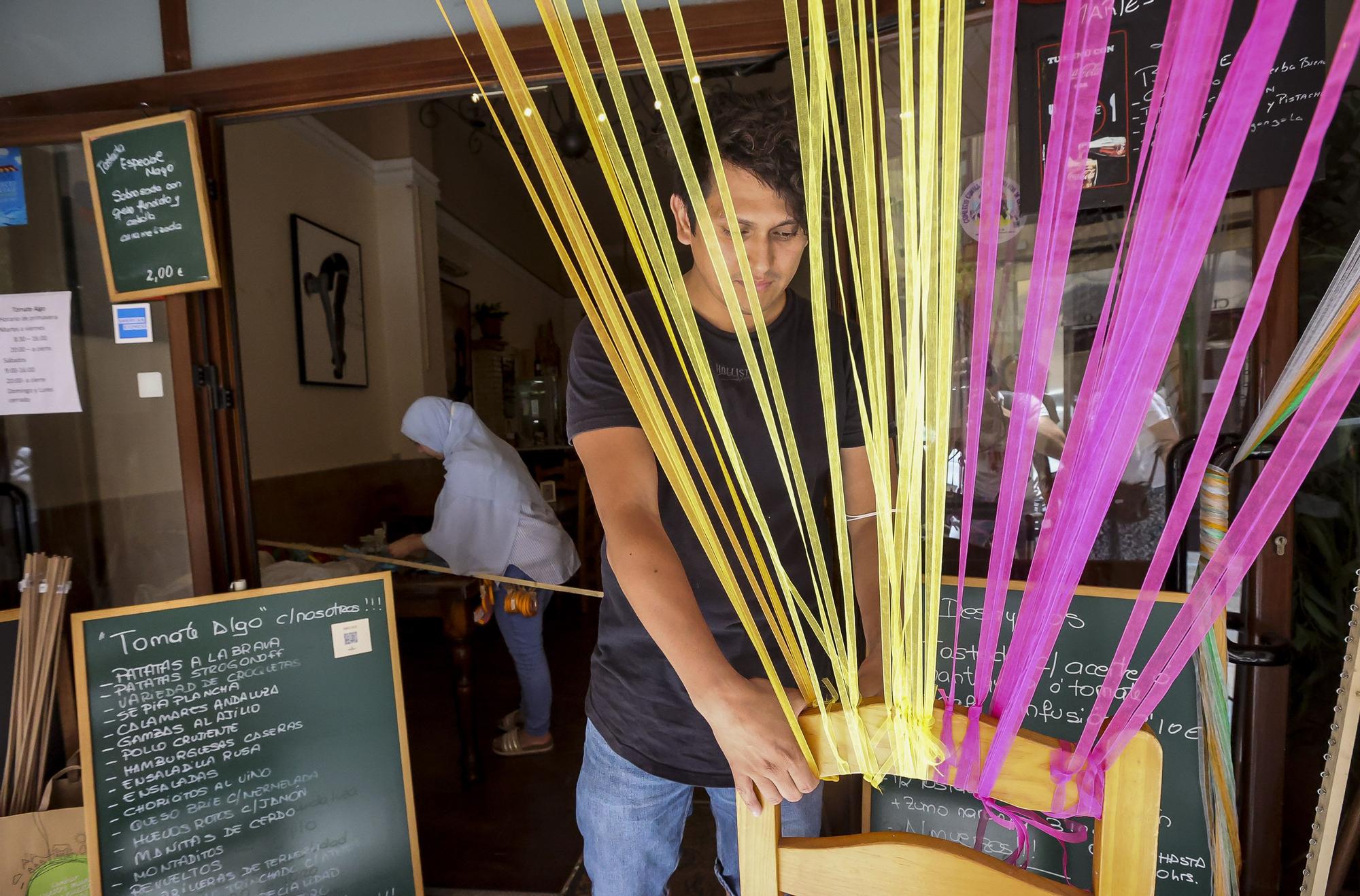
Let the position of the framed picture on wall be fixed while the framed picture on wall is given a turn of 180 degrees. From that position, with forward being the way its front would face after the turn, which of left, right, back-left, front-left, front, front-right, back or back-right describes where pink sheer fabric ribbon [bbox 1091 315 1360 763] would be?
back-left

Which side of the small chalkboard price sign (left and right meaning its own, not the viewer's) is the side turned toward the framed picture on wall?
back

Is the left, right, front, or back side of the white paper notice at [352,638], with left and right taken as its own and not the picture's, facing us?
front

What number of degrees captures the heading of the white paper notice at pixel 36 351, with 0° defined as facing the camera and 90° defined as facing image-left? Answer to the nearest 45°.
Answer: approximately 0°

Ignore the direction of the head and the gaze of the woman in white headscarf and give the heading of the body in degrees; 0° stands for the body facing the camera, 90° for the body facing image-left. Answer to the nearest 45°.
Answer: approximately 90°

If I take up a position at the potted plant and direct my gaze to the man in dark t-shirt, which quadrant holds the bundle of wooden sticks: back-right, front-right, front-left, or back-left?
front-right

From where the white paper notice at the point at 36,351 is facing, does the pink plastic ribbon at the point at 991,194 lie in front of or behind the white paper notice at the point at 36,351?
in front

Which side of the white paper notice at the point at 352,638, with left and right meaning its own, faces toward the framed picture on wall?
back

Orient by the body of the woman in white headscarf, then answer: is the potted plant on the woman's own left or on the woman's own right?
on the woman's own right

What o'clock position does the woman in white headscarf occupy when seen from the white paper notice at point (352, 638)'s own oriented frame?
The woman in white headscarf is roughly at 7 o'clock from the white paper notice.

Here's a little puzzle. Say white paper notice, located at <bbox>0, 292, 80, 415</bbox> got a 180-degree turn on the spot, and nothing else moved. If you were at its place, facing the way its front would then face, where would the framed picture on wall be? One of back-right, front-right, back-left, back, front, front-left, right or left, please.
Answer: front-right

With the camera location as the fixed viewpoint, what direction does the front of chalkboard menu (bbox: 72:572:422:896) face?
facing the viewer

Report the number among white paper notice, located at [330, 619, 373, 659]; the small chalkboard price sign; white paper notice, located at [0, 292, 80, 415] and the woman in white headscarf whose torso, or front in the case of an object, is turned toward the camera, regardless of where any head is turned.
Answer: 3
